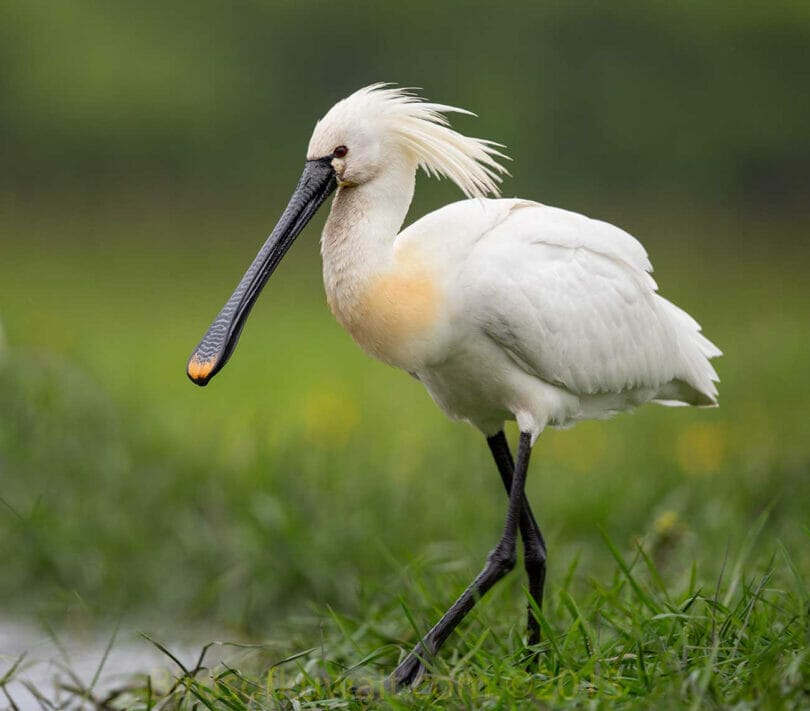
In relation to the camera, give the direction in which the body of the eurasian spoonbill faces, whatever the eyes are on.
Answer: to the viewer's left
